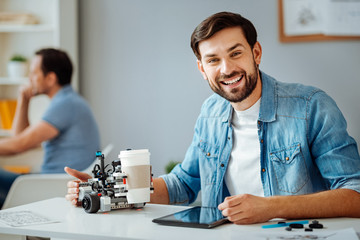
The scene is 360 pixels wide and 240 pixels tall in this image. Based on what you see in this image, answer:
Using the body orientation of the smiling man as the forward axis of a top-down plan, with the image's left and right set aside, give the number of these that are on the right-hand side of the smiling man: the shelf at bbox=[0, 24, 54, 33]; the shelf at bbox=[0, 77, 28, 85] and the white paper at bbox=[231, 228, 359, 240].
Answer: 2

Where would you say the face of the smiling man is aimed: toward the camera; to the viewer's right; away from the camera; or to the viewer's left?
toward the camera

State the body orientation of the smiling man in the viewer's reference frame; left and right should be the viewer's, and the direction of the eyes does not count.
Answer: facing the viewer and to the left of the viewer

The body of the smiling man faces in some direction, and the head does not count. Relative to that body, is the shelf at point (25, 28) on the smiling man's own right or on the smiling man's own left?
on the smiling man's own right

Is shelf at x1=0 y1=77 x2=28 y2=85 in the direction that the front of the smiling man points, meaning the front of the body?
no

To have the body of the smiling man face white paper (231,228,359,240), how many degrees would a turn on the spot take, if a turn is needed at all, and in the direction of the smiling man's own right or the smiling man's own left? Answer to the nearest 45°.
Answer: approximately 45° to the smiling man's own left

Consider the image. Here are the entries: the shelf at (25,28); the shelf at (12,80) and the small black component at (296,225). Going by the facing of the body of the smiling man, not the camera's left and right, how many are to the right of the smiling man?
2

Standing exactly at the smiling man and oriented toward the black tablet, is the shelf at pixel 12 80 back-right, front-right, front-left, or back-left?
back-right

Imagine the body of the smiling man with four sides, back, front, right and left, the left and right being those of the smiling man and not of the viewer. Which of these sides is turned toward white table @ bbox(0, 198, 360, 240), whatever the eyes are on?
front

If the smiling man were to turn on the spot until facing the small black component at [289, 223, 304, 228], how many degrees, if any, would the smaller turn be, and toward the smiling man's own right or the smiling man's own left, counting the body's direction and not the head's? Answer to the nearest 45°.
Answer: approximately 45° to the smiling man's own left
